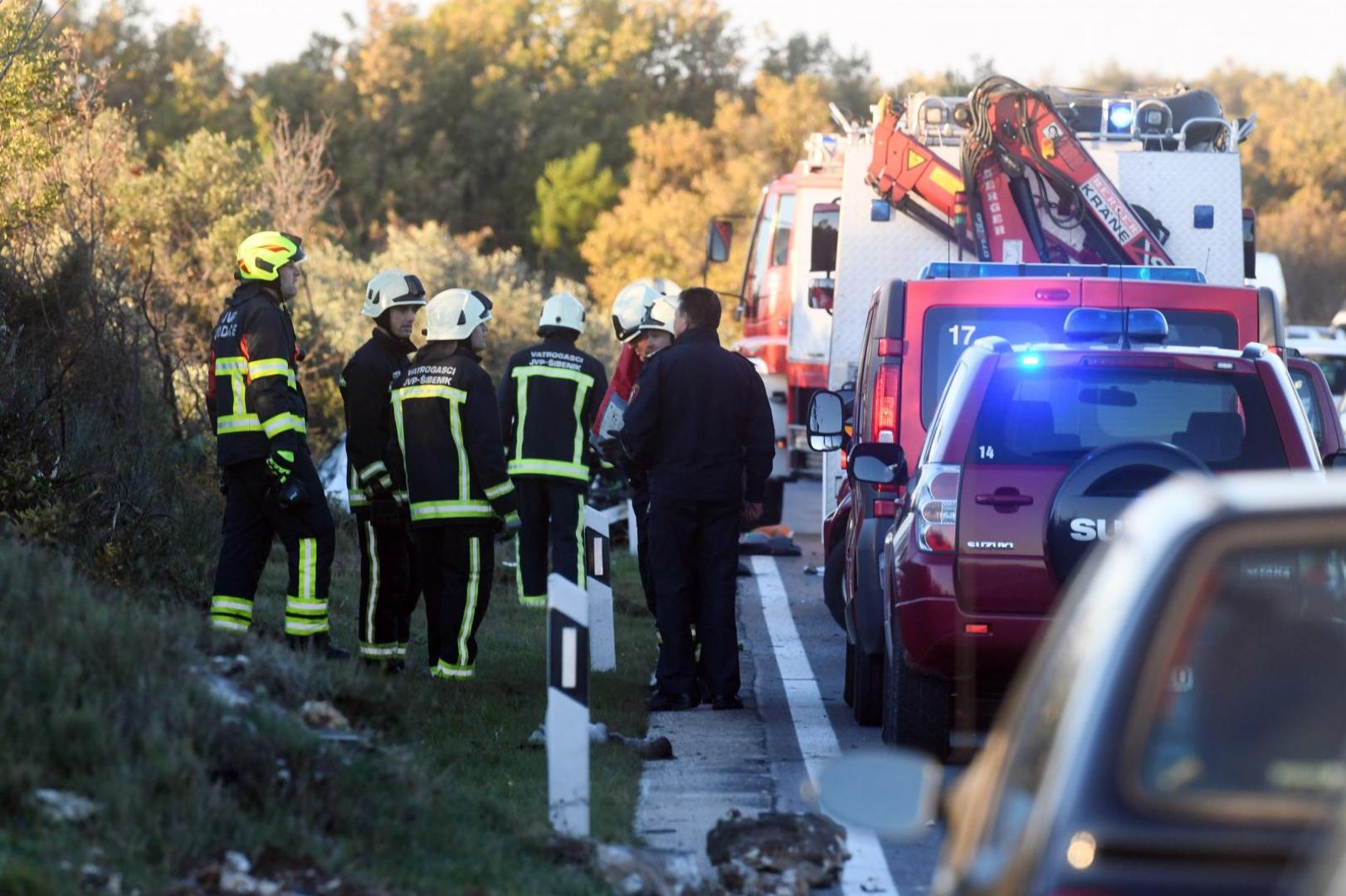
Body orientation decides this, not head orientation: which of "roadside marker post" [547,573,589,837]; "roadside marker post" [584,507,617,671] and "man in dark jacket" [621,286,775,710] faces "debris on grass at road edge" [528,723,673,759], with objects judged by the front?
"roadside marker post" [584,507,617,671]

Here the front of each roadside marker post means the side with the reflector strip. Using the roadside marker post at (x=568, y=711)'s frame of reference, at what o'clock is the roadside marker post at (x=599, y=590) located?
the roadside marker post at (x=599, y=590) is roughly at 6 o'clock from the roadside marker post at (x=568, y=711).

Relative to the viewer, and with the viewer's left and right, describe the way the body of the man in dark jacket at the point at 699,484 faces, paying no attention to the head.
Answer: facing away from the viewer

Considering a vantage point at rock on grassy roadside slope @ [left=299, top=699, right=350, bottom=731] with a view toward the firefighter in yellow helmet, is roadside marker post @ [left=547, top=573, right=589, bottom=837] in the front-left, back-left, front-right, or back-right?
back-right

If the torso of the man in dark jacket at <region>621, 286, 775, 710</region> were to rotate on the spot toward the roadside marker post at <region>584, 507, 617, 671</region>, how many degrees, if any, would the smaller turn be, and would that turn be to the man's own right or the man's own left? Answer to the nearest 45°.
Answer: approximately 45° to the man's own left

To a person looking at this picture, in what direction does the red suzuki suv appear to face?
facing away from the viewer

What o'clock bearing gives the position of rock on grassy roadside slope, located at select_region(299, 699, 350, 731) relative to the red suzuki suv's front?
The rock on grassy roadside slope is roughly at 8 o'clock from the red suzuki suv.

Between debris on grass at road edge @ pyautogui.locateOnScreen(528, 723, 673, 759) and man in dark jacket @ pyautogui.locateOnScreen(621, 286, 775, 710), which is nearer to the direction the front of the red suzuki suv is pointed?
the man in dark jacket

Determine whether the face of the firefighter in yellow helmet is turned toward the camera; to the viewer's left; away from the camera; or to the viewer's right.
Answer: to the viewer's right

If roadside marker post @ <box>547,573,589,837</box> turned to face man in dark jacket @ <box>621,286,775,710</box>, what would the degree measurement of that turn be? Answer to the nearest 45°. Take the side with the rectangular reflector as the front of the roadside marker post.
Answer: approximately 180°

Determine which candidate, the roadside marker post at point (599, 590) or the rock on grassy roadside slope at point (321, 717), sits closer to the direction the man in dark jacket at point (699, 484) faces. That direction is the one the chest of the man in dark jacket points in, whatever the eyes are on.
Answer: the roadside marker post

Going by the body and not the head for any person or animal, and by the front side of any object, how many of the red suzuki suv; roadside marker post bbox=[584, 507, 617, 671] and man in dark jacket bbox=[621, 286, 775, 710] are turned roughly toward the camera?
1

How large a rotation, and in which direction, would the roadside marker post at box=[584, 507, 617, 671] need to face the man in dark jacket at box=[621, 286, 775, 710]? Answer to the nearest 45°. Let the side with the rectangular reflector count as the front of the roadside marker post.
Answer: approximately 45° to its left

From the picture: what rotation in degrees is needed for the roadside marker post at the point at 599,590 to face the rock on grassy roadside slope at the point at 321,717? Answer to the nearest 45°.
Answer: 0° — it already faces it

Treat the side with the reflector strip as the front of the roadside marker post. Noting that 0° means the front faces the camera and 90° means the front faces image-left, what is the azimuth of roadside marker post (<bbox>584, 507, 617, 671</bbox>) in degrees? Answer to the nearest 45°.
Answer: approximately 0°

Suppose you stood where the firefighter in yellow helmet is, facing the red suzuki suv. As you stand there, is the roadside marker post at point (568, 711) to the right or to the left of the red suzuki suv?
right
